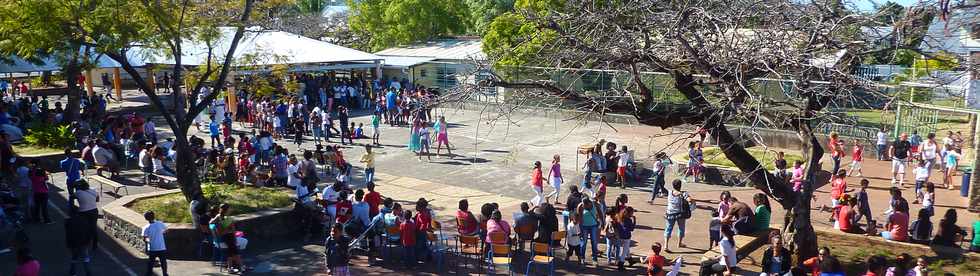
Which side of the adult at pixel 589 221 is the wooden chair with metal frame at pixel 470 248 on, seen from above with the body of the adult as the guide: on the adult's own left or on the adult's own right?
on the adult's own left

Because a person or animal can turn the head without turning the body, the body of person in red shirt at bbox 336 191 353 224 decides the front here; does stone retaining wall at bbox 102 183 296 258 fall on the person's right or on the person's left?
on the person's left

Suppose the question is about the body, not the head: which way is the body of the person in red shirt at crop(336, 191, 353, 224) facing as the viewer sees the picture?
away from the camera

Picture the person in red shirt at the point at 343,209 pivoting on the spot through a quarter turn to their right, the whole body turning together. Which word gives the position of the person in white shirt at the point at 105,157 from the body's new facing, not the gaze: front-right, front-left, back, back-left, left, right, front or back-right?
back-left

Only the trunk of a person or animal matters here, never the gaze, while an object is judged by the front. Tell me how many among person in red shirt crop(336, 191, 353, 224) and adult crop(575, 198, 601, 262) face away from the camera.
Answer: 2

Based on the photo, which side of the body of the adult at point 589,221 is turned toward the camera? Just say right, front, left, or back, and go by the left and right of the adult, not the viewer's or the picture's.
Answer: back

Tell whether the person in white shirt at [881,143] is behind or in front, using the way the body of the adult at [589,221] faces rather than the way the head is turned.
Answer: in front

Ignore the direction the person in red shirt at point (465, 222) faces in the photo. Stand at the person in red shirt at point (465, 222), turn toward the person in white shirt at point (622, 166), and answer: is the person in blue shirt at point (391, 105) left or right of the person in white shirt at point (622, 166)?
left

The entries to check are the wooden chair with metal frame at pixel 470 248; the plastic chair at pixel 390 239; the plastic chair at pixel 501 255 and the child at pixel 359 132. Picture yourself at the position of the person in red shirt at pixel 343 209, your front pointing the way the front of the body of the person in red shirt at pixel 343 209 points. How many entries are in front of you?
1

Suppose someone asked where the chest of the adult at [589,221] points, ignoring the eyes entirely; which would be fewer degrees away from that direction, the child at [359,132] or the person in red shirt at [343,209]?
the child

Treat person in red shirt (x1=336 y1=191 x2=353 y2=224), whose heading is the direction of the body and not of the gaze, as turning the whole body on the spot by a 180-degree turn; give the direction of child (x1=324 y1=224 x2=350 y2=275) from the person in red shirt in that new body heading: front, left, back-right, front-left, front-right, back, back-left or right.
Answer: front

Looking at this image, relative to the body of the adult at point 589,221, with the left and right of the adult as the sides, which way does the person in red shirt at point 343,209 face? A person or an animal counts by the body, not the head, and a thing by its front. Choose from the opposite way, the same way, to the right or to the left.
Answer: the same way

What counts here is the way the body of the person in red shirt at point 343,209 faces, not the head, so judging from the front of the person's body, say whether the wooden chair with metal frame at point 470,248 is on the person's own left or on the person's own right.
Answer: on the person's own right

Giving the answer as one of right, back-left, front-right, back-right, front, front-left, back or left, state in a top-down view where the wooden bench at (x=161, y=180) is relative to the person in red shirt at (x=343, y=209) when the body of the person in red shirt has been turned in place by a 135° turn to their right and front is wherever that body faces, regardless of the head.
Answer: back

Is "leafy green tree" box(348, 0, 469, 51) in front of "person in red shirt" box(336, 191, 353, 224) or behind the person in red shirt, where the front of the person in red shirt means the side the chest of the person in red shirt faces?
in front
